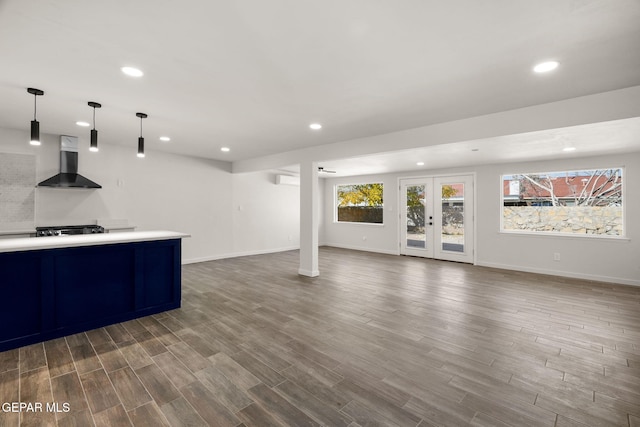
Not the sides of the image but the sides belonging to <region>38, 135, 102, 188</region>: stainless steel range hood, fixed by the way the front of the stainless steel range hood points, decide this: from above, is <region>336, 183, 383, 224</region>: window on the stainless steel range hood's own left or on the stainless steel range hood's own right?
on the stainless steel range hood's own left

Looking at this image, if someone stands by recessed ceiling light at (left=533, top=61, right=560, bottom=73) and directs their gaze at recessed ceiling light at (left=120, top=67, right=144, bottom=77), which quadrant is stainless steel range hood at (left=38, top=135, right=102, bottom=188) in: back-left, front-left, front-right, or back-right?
front-right

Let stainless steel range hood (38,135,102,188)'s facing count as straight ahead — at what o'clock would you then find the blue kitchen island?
The blue kitchen island is roughly at 12 o'clock from the stainless steel range hood.

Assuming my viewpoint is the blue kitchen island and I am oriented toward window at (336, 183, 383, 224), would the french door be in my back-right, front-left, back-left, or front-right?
front-right

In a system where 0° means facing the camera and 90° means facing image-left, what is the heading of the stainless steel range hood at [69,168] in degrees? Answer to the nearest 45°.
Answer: approximately 0°

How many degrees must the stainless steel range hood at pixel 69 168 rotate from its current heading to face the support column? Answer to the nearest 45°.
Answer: approximately 45° to its left

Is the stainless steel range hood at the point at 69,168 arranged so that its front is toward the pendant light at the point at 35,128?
yes

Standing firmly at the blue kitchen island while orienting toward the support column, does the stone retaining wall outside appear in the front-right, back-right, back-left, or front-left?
front-right

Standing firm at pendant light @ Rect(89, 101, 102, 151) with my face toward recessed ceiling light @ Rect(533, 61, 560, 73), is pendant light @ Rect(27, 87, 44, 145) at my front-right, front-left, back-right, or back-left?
back-right

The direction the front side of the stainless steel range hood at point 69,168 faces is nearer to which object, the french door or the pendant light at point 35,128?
the pendant light

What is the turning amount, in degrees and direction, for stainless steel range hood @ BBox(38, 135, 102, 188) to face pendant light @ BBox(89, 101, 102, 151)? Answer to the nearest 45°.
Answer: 0° — it already faces it

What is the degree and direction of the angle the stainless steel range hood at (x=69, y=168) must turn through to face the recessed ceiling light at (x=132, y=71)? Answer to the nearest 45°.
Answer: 0° — it already faces it

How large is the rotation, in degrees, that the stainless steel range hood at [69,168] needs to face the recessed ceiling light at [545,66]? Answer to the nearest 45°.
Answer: approximately 45° to its left

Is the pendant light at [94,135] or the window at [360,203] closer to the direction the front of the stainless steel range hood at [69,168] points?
the pendant light

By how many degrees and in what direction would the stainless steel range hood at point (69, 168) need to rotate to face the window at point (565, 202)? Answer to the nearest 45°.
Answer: approximately 45° to its left
